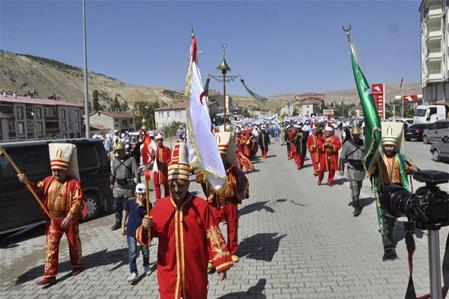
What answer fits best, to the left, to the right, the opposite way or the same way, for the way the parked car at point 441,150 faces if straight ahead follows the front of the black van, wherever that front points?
the opposite way

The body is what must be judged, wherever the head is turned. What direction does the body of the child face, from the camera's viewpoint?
toward the camera

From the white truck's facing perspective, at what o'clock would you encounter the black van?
The black van is roughly at 11 o'clock from the white truck.

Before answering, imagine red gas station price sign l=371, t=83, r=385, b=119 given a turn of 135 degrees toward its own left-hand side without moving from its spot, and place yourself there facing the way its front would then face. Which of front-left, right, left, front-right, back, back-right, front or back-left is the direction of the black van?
back

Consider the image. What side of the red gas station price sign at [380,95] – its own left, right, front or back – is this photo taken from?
front

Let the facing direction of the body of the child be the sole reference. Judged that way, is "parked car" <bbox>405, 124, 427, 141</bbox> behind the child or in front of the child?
behind

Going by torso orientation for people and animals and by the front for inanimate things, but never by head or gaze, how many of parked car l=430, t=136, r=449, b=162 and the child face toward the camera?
1

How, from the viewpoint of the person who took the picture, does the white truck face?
facing the viewer and to the left of the viewer

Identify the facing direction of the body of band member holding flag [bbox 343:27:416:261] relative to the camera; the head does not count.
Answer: toward the camera

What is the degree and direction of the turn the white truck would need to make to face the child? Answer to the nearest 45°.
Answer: approximately 45° to its left

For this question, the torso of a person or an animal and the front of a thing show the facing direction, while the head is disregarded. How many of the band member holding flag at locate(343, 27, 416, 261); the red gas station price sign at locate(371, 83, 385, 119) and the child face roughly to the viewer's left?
0
